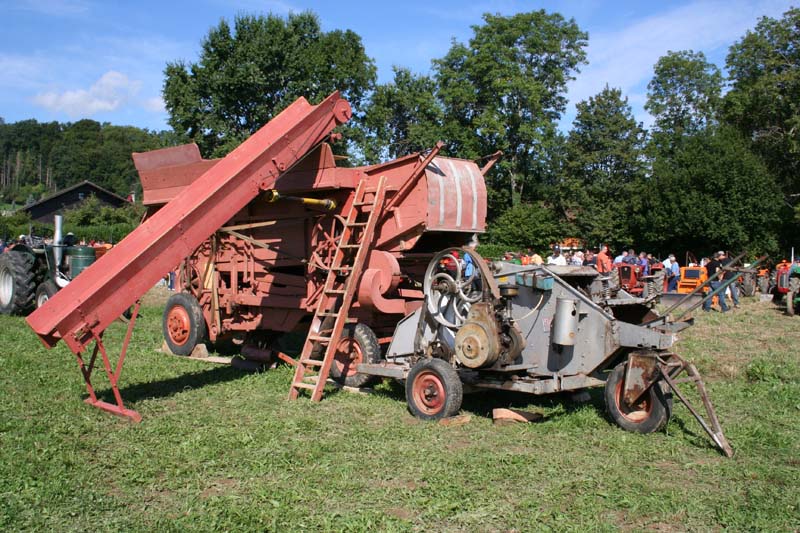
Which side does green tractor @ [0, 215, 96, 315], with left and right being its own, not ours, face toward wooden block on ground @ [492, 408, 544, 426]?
front

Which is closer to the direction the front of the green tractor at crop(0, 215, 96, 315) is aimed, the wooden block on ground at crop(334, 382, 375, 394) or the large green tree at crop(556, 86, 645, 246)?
the wooden block on ground

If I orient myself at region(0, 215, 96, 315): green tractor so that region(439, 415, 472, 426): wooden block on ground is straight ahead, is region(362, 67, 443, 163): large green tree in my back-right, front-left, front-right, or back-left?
back-left

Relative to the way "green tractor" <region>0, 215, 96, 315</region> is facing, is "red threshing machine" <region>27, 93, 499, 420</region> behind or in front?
in front

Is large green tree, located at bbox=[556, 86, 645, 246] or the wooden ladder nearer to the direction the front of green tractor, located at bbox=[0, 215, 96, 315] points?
the wooden ladder

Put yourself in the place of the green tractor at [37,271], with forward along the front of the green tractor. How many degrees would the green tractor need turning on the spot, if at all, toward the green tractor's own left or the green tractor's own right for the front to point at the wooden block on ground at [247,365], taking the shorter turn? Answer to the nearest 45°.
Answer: approximately 45° to the green tractor's own right

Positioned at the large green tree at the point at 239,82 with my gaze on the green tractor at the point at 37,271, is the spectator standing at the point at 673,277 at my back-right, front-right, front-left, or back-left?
front-left

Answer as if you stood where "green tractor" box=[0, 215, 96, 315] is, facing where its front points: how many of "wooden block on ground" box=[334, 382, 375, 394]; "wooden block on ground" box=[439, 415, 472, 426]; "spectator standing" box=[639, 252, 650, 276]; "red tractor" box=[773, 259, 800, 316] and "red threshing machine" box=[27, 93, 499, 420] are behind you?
0

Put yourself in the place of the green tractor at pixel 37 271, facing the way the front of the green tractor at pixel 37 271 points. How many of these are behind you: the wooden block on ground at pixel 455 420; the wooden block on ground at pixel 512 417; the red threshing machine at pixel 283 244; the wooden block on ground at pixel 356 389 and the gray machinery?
0

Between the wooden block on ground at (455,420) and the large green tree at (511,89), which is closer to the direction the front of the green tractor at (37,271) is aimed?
the wooden block on ground

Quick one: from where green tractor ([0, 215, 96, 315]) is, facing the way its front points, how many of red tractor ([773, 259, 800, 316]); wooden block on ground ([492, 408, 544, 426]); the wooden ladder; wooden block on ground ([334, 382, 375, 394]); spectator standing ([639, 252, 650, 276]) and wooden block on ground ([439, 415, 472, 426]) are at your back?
0

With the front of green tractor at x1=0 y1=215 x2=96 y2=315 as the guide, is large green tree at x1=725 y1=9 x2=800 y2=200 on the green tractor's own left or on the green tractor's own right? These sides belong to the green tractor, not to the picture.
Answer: on the green tractor's own left

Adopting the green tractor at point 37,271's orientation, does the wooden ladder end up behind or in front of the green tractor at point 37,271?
in front

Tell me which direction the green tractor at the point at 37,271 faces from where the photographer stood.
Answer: facing the viewer and to the right of the viewer

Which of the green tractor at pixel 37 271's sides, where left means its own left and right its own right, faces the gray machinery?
front

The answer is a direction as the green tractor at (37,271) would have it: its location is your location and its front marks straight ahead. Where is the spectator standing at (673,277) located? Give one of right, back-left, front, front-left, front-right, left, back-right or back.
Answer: front-left

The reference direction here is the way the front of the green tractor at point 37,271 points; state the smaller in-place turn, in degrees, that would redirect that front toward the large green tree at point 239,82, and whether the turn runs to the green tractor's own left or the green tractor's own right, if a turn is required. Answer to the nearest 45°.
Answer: approximately 90° to the green tractor's own left

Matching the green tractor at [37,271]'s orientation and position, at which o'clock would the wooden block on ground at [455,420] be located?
The wooden block on ground is roughly at 1 o'clock from the green tractor.

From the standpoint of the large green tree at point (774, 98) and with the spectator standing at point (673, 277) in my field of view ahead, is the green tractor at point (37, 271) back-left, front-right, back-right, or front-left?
front-right

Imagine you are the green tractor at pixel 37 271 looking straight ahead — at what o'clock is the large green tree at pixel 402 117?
The large green tree is roughly at 9 o'clock from the green tractor.

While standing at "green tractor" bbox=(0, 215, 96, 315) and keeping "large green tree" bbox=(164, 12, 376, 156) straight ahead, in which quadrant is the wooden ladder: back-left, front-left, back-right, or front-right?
back-right

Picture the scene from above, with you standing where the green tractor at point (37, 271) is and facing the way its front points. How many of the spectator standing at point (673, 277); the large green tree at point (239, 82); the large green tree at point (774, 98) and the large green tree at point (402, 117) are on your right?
0
